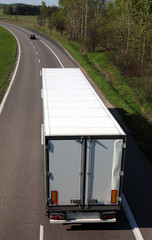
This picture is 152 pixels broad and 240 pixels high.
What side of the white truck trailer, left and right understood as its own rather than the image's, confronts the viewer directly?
back
